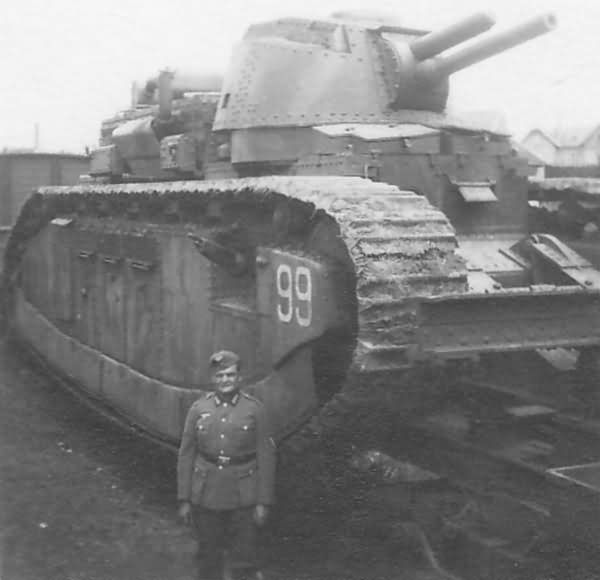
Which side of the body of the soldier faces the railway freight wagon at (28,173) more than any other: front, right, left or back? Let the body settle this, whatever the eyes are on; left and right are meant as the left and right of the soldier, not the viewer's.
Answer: back

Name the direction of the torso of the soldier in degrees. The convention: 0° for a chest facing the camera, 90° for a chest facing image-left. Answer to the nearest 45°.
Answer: approximately 0°
